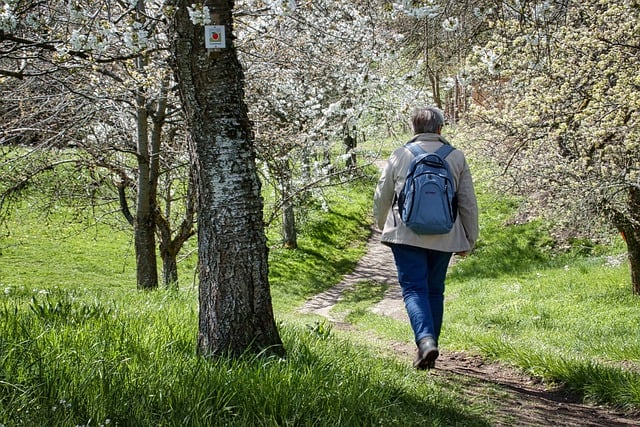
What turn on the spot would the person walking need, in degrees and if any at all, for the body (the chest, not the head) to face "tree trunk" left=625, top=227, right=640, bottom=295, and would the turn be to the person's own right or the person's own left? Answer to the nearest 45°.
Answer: approximately 45° to the person's own right

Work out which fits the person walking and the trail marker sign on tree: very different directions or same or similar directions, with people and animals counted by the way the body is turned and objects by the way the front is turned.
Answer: very different directions

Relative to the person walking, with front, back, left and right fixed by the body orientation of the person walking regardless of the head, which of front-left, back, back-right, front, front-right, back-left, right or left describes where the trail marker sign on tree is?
back-left

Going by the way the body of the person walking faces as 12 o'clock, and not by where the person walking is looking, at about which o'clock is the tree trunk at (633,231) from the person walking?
The tree trunk is roughly at 1 o'clock from the person walking.

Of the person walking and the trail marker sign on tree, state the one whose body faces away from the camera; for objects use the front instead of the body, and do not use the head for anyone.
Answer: the person walking

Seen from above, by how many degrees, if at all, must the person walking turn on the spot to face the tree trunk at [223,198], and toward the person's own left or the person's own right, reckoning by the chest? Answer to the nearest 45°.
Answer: approximately 135° to the person's own left

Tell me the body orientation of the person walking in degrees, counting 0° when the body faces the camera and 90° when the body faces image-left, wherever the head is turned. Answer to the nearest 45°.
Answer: approximately 180°

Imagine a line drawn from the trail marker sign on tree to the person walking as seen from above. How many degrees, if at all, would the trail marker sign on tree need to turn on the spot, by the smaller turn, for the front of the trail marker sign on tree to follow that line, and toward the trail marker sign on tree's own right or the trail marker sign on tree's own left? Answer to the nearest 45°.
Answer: approximately 135° to the trail marker sign on tree's own left

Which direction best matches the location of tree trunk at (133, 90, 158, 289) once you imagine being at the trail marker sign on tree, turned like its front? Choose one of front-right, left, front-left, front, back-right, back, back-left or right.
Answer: back

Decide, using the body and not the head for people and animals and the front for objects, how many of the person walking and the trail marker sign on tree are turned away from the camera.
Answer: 1

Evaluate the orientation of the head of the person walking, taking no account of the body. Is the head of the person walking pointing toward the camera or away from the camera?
away from the camera

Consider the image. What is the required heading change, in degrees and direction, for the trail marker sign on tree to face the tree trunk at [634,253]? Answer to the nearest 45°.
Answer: approximately 135° to its left

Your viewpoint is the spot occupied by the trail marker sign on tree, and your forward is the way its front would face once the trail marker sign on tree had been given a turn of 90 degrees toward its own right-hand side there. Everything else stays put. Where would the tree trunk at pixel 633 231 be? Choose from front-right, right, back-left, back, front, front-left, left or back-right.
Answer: back-right
